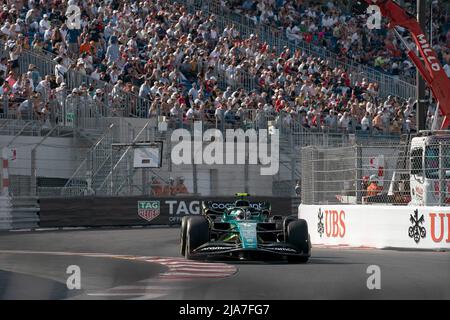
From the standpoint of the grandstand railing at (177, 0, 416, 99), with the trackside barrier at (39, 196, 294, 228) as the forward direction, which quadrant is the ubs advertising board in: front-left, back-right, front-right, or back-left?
front-left

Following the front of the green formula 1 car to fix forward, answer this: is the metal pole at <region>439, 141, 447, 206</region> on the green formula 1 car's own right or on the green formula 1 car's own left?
on the green formula 1 car's own left

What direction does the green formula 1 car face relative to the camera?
toward the camera

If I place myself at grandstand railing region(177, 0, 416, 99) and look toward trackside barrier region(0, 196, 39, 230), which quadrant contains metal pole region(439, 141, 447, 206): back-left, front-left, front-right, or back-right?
front-left

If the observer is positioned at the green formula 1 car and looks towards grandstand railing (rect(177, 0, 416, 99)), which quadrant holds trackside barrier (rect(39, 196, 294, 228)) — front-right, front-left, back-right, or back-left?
front-left

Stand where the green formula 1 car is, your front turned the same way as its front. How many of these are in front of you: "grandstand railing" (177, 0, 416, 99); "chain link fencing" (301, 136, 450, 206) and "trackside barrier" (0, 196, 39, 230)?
0

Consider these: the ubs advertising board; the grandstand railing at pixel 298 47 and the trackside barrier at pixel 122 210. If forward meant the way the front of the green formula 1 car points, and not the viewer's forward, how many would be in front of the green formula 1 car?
0

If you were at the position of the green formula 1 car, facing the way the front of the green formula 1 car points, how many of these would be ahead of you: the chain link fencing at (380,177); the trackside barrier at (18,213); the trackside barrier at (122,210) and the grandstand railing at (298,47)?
0

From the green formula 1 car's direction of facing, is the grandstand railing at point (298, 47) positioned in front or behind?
behind

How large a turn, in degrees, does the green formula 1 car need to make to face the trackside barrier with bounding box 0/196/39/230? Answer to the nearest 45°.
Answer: approximately 135° to its right

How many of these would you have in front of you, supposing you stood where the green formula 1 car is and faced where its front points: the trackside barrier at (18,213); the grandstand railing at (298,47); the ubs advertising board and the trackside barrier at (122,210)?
0

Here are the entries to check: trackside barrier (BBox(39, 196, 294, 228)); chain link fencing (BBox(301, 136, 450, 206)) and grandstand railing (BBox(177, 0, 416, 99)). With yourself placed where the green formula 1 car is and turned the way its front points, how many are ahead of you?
0

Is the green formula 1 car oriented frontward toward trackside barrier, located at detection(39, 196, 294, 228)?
no

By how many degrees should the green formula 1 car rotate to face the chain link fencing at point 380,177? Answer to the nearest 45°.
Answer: approximately 135° to its left
